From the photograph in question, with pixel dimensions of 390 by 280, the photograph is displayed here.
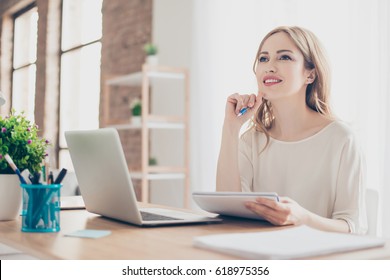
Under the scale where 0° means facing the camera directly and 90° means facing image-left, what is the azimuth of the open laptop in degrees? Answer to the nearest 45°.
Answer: approximately 225°

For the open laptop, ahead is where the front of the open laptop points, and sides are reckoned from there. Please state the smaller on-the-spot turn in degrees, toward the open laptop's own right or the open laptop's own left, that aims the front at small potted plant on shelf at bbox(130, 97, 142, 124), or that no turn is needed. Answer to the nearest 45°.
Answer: approximately 45° to the open laptop's own left

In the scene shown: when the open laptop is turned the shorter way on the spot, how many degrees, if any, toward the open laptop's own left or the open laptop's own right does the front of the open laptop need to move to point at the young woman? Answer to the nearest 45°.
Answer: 0° — it already faces them

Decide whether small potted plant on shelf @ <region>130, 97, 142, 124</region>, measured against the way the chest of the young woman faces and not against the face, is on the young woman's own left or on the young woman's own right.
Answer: on the young woman's own right

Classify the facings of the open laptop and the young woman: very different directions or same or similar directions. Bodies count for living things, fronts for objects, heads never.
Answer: very different directions

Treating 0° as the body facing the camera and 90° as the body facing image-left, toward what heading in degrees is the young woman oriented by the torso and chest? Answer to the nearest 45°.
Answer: approximately 45°
